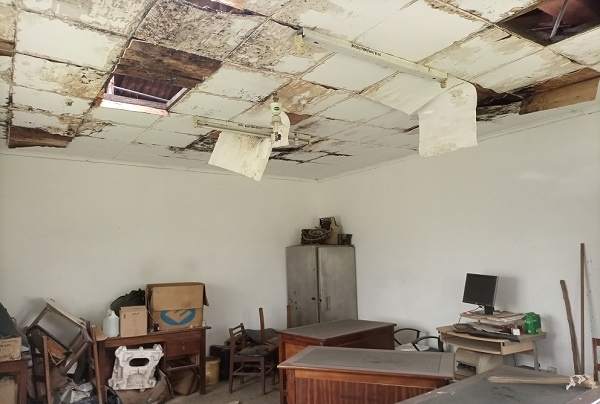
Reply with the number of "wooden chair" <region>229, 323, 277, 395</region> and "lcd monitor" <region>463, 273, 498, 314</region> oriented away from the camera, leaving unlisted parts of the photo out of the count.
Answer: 0

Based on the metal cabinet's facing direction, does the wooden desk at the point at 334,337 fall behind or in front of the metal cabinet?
in front

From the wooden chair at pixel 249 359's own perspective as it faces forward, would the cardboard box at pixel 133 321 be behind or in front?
behind

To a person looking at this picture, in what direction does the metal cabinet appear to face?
facing the viewer

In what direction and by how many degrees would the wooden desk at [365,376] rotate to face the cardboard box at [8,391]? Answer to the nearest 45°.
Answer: approximately 90° to its left

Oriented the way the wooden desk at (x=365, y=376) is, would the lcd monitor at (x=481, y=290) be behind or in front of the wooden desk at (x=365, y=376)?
in front

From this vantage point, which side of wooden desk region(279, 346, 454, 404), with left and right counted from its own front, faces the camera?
back

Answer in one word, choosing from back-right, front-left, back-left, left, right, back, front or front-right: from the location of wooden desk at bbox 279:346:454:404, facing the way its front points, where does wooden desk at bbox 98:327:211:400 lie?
front-left

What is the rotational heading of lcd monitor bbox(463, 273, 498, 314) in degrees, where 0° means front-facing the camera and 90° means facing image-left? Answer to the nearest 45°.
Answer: approximately 45°
